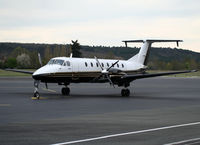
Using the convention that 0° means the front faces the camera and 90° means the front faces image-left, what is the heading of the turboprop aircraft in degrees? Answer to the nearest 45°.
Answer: approximately 45°
